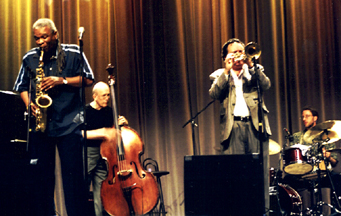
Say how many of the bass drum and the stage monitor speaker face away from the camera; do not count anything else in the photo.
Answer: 1

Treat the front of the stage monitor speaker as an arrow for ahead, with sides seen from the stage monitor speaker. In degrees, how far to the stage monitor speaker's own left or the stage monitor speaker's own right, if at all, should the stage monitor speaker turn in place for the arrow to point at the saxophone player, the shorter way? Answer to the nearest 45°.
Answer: approximately 90° to the stage monitor speaker's own left

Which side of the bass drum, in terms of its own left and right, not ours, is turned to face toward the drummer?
back

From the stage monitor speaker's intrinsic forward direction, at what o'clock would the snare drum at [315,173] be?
The snare drum is roughly at 1 o'clock from the stage monitor speaker.

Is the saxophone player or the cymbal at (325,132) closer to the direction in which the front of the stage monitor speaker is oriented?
the cymbal

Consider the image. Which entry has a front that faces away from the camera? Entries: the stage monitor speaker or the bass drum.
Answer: the stage monitor speaker

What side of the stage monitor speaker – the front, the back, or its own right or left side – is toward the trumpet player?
front

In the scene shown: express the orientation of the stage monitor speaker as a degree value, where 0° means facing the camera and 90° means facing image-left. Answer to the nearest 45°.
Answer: approximately 180°

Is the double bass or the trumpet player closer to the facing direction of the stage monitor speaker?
the trumpet player

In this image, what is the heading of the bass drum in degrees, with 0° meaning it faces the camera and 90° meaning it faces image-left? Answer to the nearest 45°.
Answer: approximately 45°

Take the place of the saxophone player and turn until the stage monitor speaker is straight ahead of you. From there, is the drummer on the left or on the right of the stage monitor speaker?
left
